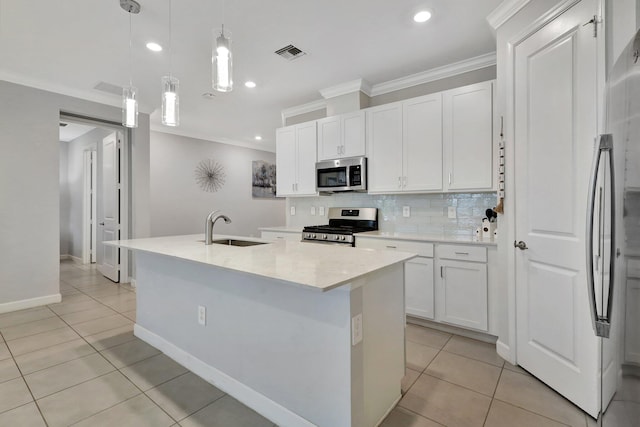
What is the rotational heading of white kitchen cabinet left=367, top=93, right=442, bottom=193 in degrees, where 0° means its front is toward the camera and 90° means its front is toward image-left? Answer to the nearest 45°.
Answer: approximately 45°

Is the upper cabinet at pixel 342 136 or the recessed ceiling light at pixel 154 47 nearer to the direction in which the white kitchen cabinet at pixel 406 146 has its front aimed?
the recessed ceiling light

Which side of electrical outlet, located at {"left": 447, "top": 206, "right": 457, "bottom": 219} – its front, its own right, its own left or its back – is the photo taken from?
front

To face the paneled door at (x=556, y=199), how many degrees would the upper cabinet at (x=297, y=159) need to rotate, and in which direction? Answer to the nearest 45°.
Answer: approximately 90° to its left

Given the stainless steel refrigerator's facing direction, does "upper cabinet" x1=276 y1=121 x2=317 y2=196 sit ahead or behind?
ahead

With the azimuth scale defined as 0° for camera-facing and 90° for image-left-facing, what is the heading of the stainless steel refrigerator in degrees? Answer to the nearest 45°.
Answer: approximately 90°

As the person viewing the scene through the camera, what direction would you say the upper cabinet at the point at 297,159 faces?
facing the viewer and to the left of the viewer

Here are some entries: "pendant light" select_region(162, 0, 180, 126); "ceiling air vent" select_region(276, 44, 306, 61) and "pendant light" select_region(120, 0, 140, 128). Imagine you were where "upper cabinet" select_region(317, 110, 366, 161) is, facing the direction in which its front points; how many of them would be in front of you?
3

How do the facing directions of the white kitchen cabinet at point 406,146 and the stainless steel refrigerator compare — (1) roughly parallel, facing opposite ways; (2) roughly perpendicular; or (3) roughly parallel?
roughly perpendicular

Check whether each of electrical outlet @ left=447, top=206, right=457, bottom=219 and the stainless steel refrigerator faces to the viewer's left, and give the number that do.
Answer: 1
